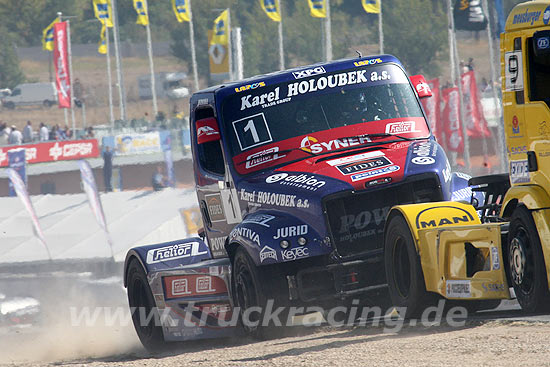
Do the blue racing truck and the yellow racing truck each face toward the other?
no

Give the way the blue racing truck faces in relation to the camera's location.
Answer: facing the viewer and to the right of the viewer

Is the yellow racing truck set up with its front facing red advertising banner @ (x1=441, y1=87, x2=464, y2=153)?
no

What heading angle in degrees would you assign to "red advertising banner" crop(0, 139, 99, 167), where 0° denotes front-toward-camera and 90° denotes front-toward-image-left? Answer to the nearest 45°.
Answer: approximately 0°

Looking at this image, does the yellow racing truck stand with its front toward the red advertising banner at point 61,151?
no

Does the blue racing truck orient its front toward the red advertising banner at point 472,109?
no

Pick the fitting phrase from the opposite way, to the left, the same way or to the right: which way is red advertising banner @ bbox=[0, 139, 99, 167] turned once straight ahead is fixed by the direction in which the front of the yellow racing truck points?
the same way

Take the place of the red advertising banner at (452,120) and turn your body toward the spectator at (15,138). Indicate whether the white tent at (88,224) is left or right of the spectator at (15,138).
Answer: left

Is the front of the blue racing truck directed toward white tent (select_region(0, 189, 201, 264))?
no

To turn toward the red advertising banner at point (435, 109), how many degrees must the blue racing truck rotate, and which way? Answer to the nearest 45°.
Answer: approximately 135° to its left

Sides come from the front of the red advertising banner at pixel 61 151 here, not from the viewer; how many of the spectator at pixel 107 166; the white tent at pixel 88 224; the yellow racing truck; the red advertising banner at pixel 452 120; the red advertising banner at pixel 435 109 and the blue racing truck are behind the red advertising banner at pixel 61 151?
0

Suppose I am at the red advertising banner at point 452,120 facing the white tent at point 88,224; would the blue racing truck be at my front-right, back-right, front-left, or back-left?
front-left

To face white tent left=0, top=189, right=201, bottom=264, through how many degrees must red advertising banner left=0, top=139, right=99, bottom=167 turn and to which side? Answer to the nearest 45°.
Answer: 0° — it already faces it

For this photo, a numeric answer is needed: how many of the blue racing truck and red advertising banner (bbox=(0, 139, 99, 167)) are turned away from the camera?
0
